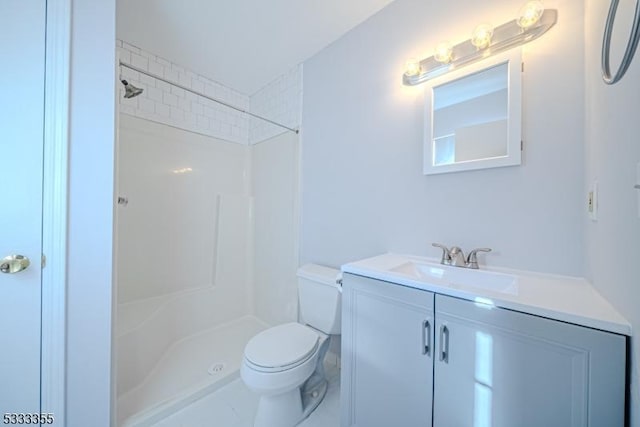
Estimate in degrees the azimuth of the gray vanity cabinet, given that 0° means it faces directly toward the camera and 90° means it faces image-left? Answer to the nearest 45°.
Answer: approximately 45°

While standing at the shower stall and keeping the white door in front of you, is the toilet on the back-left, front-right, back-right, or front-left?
front-left

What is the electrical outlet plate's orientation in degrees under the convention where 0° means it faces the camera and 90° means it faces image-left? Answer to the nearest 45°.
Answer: approximately 90°

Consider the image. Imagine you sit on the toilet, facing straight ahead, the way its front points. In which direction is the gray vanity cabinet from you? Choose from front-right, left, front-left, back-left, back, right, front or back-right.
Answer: left

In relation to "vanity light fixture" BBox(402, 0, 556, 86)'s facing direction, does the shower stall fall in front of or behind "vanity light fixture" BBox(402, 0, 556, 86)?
in front

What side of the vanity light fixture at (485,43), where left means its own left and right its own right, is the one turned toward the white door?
front

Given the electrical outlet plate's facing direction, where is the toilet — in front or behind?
in front

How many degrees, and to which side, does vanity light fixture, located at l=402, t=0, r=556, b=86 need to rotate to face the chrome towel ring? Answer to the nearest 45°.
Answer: approximately 90° to its left

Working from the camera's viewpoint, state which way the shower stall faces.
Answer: facing the viewer and to the right of the viewer

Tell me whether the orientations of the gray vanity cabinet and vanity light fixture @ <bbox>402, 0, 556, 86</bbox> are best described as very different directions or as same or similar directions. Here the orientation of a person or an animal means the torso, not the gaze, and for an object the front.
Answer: same or similar directions

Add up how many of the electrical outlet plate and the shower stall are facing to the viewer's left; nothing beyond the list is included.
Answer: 1

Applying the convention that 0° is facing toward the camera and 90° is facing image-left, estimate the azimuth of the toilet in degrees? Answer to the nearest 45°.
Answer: approximately 45°

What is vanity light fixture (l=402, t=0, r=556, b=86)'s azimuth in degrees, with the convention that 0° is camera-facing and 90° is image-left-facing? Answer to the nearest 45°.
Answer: approximately 45°
